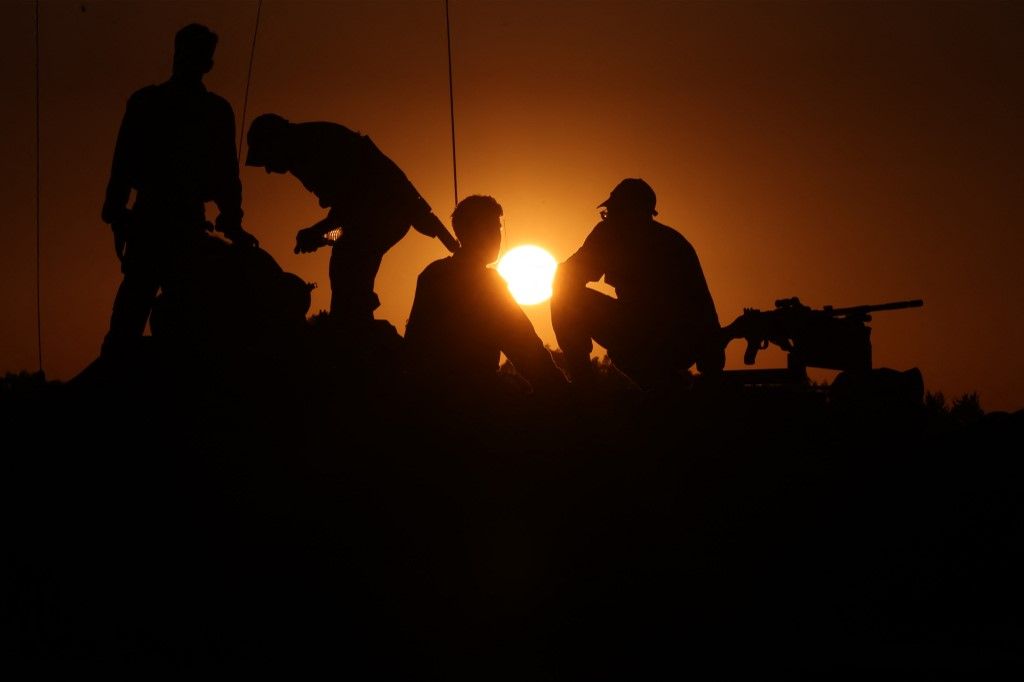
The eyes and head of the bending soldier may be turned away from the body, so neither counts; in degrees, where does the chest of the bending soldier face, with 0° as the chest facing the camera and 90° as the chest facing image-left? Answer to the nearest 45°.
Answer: approximately 90°

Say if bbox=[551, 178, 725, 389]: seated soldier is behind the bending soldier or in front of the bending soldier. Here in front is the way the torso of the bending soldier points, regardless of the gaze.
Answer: behind

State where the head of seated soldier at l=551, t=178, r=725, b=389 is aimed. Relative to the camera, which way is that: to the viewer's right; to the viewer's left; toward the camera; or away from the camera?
to the viewer's left

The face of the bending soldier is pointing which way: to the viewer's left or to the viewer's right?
to the viewer's left

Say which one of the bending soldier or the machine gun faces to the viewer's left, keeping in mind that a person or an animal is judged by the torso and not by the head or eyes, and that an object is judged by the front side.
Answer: the bending soldier

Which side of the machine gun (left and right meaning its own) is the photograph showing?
right

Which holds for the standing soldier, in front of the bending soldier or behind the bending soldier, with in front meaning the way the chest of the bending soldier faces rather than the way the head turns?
in front

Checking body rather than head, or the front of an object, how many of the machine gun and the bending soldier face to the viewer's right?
1

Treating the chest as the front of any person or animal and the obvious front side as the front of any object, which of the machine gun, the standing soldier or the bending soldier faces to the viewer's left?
the bending soldier

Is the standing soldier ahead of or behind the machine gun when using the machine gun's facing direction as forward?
behind
